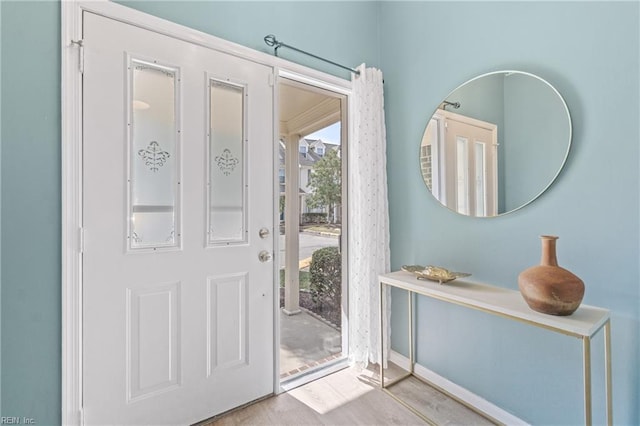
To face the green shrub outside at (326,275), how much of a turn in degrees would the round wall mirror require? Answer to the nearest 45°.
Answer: approximately 45° to its right

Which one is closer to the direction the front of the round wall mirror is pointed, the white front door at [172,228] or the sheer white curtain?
the white front door

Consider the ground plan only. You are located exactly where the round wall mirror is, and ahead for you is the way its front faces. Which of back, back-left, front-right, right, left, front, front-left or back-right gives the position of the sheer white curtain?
front-right

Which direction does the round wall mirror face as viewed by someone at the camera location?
facing the viewer and to the left of the viewer

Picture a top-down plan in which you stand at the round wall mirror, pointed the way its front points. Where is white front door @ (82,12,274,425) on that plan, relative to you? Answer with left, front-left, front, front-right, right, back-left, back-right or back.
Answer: front
